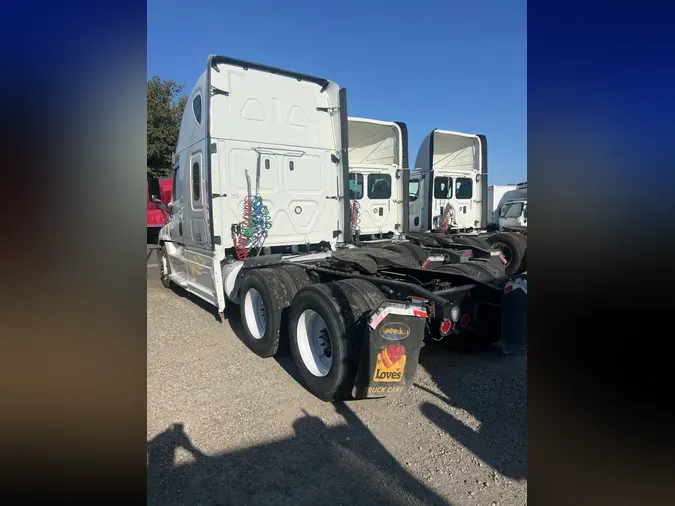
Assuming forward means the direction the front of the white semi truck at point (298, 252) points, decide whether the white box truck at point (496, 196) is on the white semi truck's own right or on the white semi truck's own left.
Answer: on the white semi truck's own right

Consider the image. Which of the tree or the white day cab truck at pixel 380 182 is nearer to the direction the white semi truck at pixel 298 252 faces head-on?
the tree

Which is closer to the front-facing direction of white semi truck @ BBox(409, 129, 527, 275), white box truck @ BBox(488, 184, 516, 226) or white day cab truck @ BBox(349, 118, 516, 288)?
the white box truck

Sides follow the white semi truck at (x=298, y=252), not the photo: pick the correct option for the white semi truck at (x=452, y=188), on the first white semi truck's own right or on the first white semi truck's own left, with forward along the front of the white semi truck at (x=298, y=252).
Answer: on the first white semi truck's own right

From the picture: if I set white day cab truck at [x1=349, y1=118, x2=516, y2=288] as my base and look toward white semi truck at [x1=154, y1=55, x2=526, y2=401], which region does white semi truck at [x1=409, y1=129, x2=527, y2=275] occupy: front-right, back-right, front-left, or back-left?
back-left

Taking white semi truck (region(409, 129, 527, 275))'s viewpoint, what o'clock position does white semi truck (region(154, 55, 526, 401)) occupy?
white semi truck (region(154, 55, 526, 401)) is roughly at 8 o'clock from white semi truck (region(409, 129, 527, 275)).

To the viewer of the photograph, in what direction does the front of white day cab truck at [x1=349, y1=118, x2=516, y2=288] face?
facing away from the viewer and to the left of the viewer

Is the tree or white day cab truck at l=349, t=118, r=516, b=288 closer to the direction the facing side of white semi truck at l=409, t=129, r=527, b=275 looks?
the tree

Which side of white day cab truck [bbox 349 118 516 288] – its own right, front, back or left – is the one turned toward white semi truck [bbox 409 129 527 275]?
right

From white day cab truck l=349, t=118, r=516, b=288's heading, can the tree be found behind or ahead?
ahead
